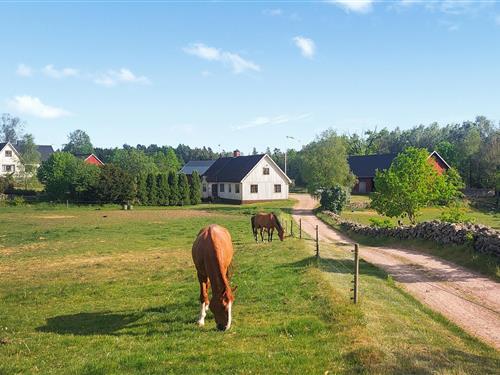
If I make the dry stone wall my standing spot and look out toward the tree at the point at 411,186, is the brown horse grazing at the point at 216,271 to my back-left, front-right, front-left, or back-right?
back-left

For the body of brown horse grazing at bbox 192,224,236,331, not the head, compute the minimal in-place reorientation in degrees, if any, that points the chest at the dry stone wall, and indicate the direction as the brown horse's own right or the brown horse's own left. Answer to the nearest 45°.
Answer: approximately 135° to the brown horse's own left

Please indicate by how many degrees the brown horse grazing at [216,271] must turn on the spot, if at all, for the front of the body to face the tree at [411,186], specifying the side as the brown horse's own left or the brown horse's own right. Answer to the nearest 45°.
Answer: approximately 135° to the brown horse's own left

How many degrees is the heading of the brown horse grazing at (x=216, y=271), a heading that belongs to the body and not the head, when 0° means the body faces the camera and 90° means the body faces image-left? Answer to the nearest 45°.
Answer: approximately 0°
